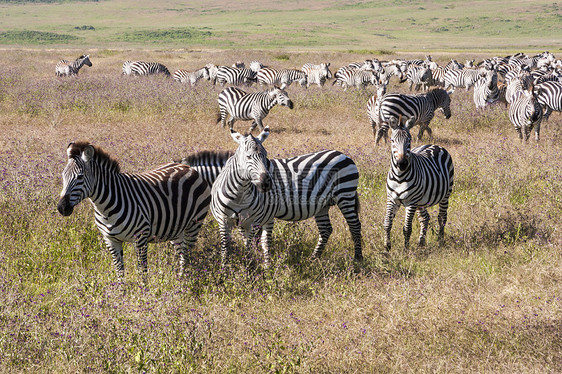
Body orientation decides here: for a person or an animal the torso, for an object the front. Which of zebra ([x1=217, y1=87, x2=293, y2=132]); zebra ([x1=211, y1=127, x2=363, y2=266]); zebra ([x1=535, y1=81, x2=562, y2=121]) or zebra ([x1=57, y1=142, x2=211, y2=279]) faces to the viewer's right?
zebra ([x1=217, y1=87, x2=293, y2=132])

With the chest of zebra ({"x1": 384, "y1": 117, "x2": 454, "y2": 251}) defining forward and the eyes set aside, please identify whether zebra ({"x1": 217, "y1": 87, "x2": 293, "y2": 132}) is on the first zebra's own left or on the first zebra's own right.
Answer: on the first zebra's own right

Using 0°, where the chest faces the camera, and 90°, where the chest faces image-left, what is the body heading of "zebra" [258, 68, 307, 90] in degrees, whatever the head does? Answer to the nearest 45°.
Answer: approximately 270°

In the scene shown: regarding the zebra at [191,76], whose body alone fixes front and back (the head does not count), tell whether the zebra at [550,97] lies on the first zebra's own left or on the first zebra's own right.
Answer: on the first zebra's own right

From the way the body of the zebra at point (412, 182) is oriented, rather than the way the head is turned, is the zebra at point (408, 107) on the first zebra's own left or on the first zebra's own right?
on the first zebra's own right

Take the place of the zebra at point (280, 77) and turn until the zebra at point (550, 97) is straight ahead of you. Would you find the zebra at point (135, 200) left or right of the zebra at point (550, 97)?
right

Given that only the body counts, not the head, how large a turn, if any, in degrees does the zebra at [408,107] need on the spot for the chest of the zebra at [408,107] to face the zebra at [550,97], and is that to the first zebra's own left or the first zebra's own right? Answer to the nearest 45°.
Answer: approximately 45° to the first zebra's own left

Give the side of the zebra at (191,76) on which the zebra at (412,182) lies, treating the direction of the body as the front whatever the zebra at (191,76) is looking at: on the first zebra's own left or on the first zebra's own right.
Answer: on the first zebra's own right
